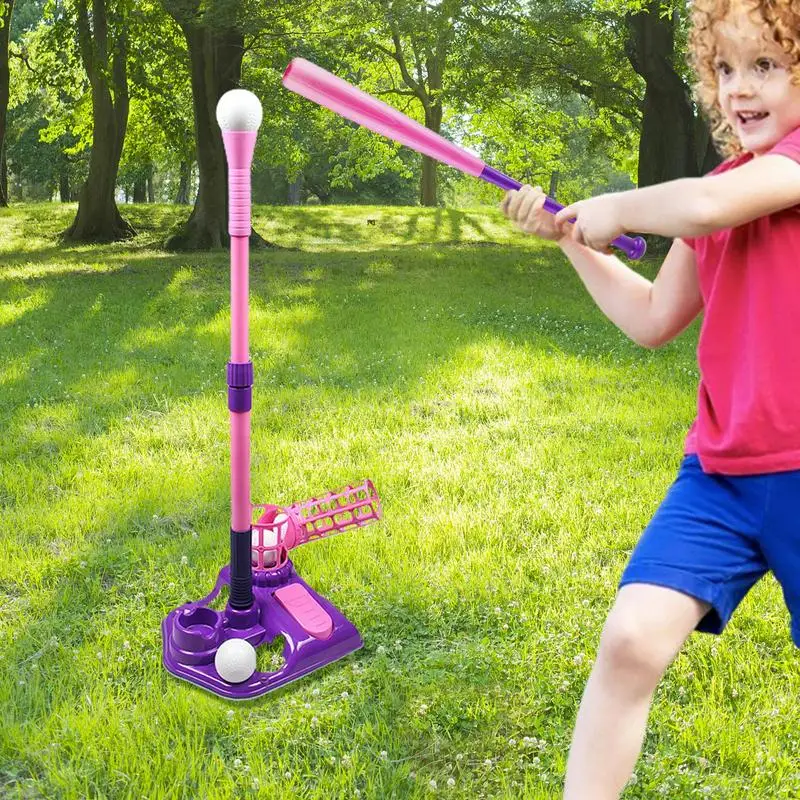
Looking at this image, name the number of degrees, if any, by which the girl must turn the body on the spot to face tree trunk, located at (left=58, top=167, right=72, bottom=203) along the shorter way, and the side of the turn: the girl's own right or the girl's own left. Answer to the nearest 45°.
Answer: approximately 90° to the girl's own right

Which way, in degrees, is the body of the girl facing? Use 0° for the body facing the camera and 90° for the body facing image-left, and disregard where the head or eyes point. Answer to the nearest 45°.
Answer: approximately 45°

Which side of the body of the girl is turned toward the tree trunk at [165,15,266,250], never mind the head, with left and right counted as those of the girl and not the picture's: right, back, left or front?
right

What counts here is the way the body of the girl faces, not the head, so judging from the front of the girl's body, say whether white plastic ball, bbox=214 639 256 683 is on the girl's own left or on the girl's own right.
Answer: on the girl's own right

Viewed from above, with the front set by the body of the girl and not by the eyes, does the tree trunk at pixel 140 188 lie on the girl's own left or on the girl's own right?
on the girl's own right

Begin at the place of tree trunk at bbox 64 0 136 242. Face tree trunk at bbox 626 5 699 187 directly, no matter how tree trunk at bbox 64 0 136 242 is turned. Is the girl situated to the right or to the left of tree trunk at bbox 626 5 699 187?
right

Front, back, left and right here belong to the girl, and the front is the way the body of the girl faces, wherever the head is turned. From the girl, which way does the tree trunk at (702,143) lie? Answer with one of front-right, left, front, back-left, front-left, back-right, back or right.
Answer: back-right

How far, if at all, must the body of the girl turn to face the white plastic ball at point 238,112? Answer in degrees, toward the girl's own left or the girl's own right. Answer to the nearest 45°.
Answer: approximately 90° to the girl's own right

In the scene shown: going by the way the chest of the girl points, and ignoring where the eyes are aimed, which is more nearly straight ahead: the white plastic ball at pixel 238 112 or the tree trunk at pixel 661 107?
the white plastic ball

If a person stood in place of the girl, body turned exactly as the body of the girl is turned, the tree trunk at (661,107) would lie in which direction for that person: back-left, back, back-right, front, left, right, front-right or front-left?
back-right
